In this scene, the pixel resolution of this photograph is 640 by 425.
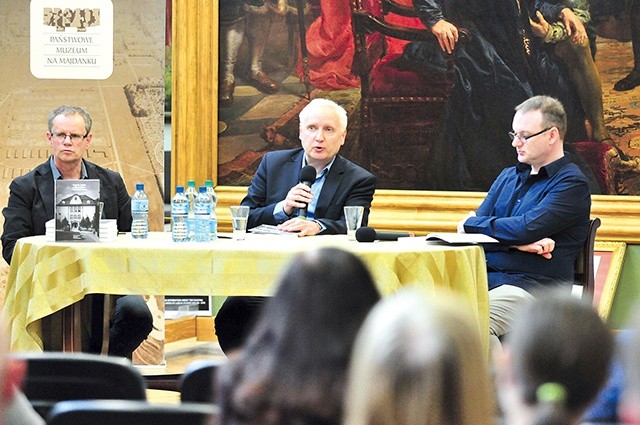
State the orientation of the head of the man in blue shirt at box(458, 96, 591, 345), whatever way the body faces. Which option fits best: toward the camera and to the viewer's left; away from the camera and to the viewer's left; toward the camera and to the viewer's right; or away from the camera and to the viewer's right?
toward the camera and to the viewer's left

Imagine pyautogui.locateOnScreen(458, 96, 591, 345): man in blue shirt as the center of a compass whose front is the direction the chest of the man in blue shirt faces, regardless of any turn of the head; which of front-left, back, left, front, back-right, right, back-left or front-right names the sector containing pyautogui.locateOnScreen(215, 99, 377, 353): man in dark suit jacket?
front-right

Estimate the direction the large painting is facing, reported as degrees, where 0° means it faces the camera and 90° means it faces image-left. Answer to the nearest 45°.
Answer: approximately 0°

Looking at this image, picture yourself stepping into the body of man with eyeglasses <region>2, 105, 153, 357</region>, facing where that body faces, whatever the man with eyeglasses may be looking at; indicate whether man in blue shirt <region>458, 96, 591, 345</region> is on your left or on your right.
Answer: on your left

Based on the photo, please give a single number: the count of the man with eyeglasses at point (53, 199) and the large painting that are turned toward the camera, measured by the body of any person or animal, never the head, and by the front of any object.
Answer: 2

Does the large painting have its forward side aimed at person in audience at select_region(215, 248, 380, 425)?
yes

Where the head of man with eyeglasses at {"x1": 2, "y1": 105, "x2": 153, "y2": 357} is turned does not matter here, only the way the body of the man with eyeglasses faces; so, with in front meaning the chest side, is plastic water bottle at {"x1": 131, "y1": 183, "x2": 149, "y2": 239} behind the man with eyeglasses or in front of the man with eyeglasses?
in front

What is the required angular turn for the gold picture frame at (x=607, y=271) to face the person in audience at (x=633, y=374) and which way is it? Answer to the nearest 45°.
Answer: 0° — it already faces them

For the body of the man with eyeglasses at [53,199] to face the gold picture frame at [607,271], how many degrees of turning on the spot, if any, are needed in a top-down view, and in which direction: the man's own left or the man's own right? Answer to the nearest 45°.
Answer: approximately 90° to the man's own left

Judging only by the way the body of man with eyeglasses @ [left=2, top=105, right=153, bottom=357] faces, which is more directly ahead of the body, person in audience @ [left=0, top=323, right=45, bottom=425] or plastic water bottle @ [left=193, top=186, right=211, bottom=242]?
the person in audience

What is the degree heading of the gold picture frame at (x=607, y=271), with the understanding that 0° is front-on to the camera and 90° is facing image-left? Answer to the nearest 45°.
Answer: approximately 0°

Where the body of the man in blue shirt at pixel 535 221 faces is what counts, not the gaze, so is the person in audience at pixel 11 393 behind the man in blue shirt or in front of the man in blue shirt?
in front

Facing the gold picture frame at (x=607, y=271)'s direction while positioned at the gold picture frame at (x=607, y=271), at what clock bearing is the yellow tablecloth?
The yellow tablecloth is roughly at 1 o'clock from the gold picture frame.

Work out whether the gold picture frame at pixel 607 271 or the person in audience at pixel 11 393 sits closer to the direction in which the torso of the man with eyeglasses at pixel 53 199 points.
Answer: the person in audience
